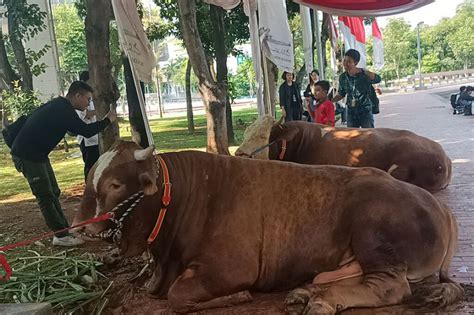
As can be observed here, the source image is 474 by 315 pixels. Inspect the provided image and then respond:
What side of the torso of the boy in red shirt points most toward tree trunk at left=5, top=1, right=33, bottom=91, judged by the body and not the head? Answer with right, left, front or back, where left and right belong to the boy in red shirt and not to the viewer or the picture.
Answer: right

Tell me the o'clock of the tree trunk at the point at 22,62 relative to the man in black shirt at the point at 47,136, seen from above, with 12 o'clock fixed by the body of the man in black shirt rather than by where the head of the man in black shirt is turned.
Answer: The tree trunk is roughly at 9 o'clock from the man in black shirt.

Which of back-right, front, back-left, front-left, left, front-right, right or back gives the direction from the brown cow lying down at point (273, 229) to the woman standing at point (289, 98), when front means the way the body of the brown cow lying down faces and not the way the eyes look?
right

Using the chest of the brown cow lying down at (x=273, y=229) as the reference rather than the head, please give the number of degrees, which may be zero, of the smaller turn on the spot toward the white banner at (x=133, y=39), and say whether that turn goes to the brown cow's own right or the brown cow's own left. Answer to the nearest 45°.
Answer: approximately 45° to the brown cow's own right

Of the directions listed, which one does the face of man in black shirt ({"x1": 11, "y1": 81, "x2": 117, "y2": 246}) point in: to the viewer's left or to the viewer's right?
to the viewer's right

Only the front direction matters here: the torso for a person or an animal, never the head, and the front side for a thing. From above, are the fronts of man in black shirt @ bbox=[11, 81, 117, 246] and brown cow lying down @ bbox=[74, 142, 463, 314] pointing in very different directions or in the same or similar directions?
very different directions

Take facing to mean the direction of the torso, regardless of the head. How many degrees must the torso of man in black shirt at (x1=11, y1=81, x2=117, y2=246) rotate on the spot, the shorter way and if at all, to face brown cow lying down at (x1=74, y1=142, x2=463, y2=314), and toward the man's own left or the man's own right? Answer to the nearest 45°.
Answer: approximately 45° to the man's own right

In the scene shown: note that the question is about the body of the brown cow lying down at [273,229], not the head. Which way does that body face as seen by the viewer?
to the viewer's left

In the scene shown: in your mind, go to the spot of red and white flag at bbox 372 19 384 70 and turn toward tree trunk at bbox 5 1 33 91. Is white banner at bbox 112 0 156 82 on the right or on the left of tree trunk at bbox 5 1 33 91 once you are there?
left

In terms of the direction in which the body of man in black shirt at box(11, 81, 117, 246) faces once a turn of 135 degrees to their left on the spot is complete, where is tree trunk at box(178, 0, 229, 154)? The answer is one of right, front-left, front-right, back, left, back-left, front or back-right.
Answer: right

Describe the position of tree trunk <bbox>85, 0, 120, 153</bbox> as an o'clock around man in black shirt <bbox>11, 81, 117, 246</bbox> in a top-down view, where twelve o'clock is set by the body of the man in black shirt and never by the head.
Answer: The tree trunk is roughly at 10 o'clock from the man in black shirt.

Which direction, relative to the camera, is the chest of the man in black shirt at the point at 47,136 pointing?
to the viewer's right

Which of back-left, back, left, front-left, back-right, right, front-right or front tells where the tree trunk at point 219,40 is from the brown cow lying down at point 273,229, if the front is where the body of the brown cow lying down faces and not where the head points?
right

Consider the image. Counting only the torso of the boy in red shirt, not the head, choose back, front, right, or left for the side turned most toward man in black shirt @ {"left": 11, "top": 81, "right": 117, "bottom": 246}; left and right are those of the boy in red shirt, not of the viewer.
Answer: front

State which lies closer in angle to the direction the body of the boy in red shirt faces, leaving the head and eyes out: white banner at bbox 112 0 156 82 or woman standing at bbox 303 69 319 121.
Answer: the white banner
